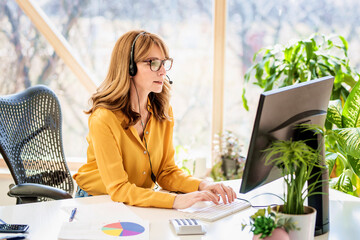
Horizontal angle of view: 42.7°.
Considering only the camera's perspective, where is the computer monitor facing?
facing away from the viewer and to the left of the viewer

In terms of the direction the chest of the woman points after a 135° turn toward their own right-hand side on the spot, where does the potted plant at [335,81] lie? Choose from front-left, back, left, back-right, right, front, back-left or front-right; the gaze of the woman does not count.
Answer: back-right

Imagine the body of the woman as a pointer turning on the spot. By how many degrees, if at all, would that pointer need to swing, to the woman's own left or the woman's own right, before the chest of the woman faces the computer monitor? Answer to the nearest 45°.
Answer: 0° — they already face it

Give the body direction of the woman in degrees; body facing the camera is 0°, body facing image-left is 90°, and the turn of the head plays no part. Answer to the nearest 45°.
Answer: approximately 315°

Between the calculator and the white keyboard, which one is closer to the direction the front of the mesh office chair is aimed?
the white keyboard

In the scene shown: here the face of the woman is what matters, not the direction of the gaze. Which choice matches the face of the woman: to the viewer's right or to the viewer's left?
to the viewer's right

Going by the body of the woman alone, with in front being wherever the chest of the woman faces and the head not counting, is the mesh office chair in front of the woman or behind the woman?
behind

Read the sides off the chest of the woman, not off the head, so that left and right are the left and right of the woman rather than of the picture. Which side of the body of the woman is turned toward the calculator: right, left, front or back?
right
